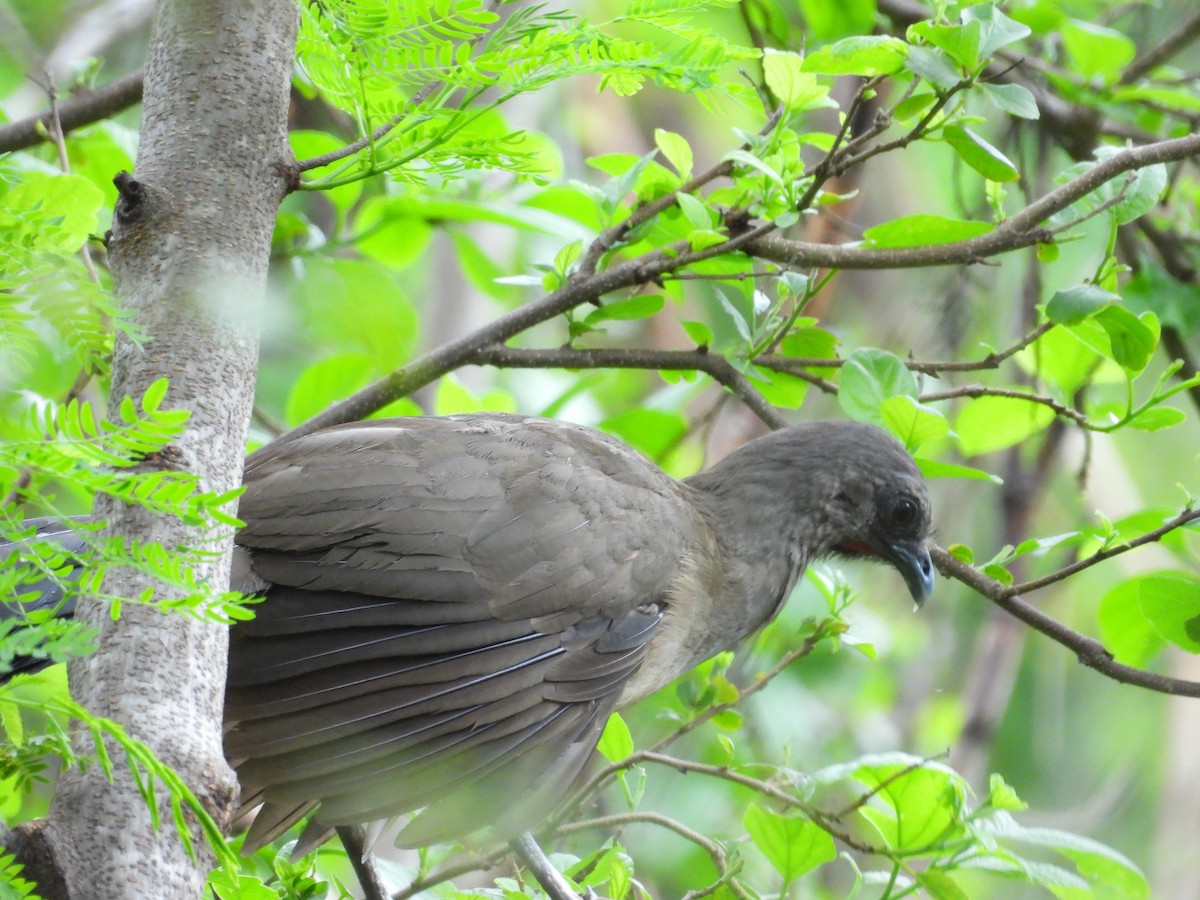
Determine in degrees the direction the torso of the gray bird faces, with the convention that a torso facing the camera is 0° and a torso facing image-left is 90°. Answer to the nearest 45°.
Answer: approximately 270°

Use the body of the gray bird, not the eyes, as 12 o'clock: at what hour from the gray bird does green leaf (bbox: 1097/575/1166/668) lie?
The green leaf is roughly at 12 o'clock from the gray bird.

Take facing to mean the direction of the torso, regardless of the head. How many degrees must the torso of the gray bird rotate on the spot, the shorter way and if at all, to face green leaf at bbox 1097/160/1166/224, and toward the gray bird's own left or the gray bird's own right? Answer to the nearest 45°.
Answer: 0° — it already faces it

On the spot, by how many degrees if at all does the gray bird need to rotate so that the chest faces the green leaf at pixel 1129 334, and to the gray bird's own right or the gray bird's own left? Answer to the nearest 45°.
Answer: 0° — it already faces it

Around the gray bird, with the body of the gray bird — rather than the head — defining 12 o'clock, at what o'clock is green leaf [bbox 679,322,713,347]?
The green leaf is roughly at 11 o'clock from the gray bird.

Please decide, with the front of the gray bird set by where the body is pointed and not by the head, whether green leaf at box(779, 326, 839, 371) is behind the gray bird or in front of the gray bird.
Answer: in front

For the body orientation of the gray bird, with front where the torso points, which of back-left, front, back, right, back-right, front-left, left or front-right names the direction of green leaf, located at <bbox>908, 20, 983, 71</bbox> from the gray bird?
front

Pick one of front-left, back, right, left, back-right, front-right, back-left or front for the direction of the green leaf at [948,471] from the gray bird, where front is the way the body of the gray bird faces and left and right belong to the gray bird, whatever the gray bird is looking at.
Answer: front
